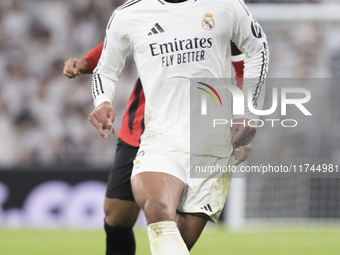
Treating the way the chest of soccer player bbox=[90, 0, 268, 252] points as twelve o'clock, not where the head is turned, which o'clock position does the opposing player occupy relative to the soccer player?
The opposing player is roughly at 5 o'clock from the soccer player.

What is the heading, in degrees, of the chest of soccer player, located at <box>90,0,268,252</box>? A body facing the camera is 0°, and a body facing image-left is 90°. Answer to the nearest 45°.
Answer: approximately 0°
